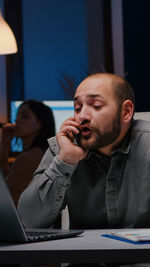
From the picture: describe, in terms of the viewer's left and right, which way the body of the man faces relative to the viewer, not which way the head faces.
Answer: facing the viewer and to the left of the viewer

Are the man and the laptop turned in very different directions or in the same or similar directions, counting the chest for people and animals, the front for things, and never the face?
very different directions

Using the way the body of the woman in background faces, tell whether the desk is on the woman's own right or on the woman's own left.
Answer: on the woman's own left

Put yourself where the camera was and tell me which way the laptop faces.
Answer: facing away from the viewer and to the right of the viewer

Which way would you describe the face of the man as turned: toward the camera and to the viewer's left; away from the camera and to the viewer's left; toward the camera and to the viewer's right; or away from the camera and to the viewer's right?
toward the camera and to the viewer's left

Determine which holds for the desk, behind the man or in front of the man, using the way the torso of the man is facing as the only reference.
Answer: in front

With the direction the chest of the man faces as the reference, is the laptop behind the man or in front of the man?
in front

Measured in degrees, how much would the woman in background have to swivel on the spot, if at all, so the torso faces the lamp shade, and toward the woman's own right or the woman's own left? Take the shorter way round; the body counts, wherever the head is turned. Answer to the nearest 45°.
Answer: approximately 90° to the woman's own right

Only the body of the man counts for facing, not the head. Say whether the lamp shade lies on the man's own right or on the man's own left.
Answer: on the man's own right
